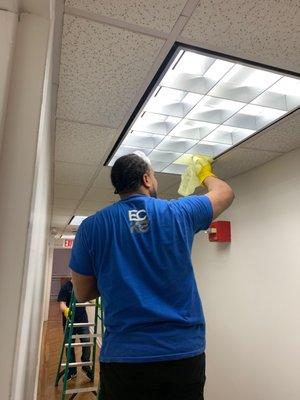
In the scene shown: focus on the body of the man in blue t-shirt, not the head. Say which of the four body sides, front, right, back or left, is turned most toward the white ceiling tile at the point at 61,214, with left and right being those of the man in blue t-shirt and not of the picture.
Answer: front

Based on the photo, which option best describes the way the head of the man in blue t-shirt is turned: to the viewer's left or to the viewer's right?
to the viewer's right

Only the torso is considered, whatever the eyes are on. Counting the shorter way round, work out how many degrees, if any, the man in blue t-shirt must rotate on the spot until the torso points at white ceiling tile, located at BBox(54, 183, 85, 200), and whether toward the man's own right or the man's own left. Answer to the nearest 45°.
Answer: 0° — they already face it

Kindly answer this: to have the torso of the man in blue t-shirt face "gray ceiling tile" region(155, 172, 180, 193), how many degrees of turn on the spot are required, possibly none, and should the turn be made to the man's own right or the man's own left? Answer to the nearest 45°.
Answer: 0° — they already face it

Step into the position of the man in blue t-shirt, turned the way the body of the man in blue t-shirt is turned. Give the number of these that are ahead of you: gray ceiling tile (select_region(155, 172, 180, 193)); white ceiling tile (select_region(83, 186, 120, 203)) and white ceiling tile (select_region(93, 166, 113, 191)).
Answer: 3

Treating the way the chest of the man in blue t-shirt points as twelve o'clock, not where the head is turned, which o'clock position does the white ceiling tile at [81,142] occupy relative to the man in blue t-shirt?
The white ceiling tile is roughly at 11 o'clock from the man in blue t-shirt.

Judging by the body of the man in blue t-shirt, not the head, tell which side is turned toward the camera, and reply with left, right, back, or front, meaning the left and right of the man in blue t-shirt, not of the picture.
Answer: back

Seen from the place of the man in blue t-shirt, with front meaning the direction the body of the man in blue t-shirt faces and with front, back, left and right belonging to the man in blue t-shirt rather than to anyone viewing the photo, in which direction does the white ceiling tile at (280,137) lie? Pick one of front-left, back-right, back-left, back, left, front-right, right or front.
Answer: front-right

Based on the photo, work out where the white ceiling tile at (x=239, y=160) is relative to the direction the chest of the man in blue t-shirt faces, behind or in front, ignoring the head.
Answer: in front

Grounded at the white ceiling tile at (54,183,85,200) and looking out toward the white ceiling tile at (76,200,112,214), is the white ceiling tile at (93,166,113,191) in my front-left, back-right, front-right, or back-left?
back-right
